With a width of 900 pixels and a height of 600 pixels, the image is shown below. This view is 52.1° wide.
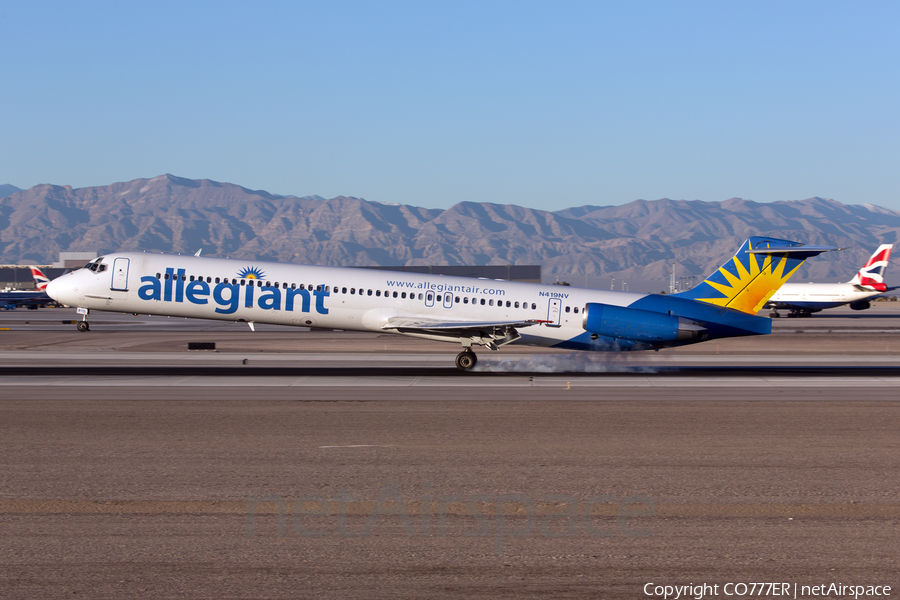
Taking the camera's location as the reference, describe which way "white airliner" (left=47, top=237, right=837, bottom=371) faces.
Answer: facing to the left of the viewer
